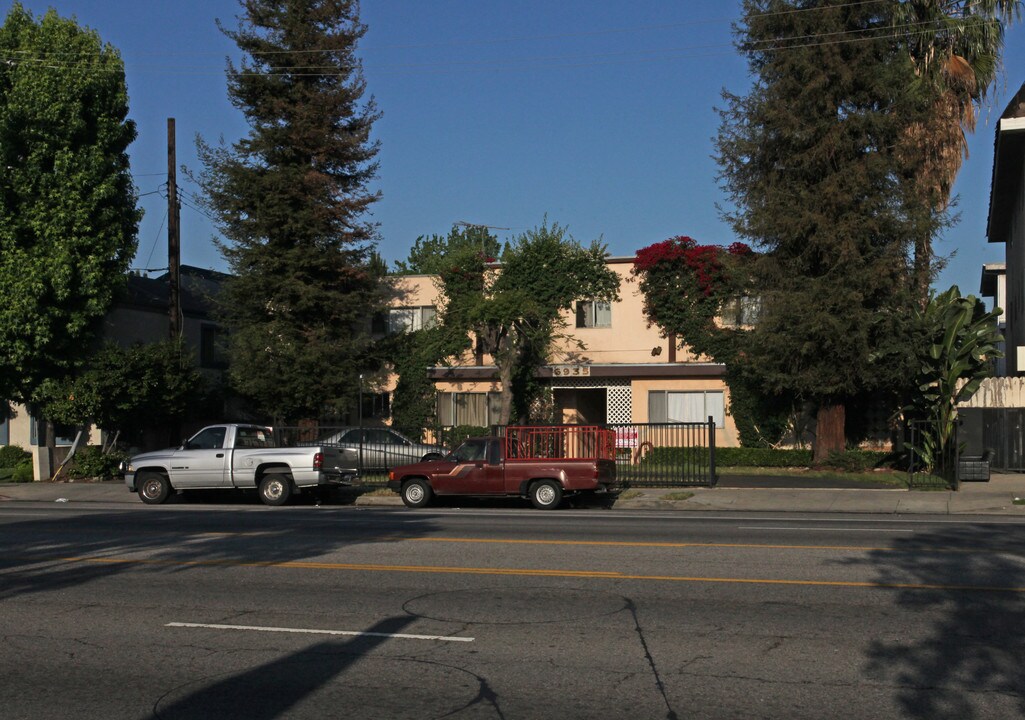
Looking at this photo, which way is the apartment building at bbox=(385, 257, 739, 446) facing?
toward the camera

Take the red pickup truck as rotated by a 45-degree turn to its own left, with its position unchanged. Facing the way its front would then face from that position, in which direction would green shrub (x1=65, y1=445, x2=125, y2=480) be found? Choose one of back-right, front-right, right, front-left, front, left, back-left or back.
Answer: right

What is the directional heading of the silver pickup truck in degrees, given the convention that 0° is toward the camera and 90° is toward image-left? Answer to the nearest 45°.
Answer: approximately 90°

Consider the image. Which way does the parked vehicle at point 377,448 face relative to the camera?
to the viewer's right

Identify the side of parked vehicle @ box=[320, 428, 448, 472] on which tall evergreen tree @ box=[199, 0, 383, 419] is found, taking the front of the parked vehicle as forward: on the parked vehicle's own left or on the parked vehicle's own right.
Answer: on the parked vehicle's own left

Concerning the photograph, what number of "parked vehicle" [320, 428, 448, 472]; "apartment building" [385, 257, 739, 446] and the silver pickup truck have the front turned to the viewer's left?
1

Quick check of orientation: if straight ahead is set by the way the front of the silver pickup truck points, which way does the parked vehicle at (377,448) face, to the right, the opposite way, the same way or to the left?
the opposite way

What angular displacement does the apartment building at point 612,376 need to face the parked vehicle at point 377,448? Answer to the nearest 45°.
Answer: approximately 45° to its right

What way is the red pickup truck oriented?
to the viewer's left

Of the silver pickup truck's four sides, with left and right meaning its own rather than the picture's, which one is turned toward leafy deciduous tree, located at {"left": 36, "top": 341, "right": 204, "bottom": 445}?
right

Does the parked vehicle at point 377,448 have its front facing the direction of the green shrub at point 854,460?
yes

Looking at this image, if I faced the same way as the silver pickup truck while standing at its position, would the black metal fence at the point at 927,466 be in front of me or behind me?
behind
